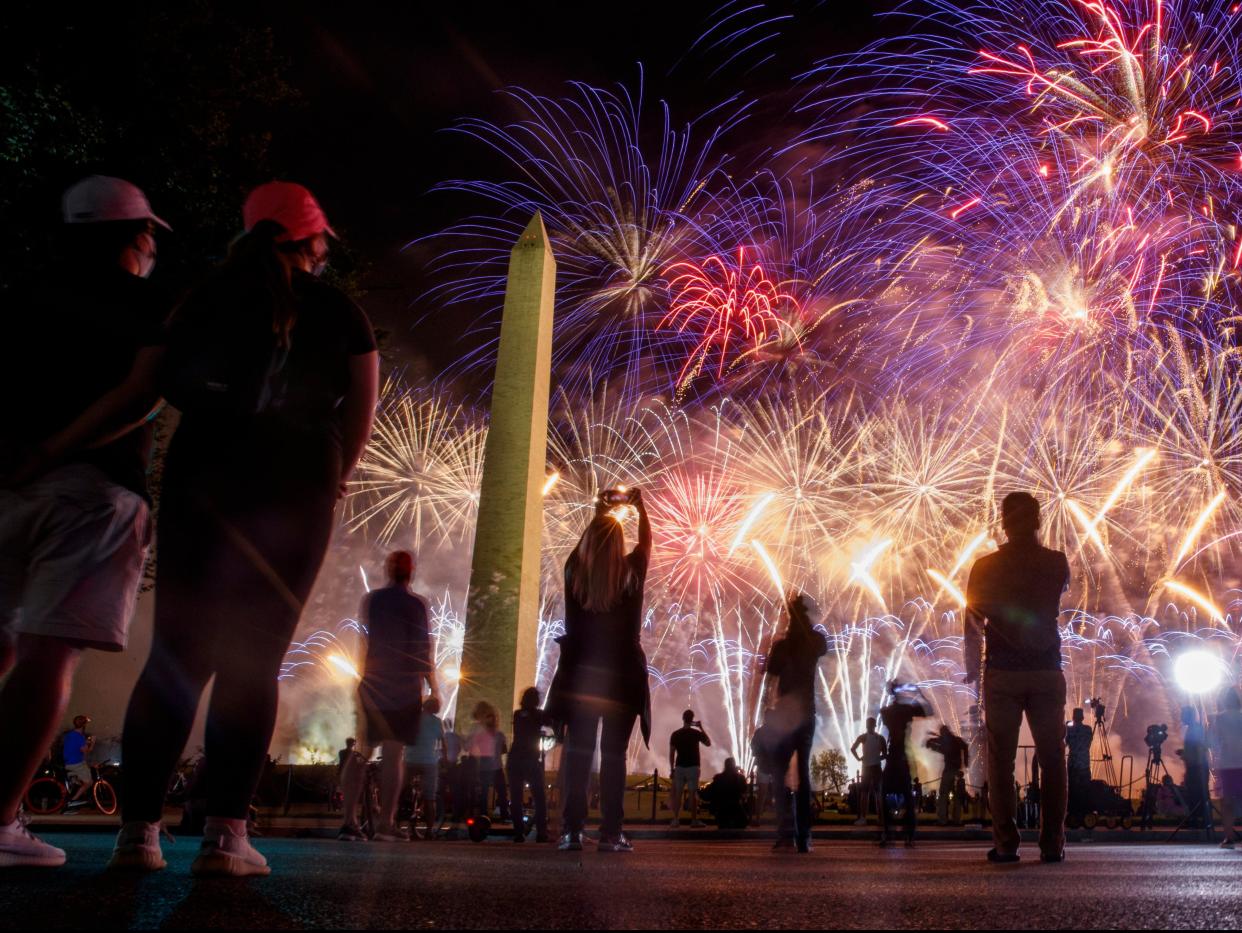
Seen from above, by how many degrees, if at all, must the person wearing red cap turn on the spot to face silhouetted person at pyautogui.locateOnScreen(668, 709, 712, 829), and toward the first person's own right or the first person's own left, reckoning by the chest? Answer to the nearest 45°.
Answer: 0° — they already face them

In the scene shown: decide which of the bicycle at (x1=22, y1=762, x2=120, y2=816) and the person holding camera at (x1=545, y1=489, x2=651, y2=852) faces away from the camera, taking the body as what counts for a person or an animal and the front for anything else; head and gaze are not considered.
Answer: the person holding camera

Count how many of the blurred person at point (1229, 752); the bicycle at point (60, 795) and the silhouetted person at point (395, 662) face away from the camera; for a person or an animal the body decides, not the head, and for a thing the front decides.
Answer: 2

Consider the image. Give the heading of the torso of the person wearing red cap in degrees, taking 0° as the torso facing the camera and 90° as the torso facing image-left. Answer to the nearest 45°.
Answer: approximately 225°

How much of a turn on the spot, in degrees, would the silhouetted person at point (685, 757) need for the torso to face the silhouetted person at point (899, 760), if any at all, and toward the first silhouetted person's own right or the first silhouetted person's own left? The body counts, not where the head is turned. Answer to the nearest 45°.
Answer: approximately 135° to the first silhouetted person's own right

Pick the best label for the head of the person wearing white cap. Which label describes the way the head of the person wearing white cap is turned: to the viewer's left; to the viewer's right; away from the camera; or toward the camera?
to the viewer's right

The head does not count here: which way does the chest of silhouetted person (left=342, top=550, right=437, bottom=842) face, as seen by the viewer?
away from the camera

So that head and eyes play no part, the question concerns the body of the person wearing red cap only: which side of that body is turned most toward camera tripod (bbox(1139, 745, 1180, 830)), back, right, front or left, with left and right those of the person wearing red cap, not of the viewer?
front

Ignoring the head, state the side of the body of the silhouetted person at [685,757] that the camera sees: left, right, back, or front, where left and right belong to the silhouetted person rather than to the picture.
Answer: back

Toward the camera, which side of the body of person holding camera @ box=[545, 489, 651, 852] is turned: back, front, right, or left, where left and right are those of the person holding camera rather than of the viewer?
back

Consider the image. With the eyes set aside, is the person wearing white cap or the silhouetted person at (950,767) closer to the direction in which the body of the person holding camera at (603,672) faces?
the silhouetted person

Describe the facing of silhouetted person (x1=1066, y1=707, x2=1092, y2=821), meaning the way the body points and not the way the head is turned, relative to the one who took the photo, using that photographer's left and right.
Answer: facing away from the viewer
